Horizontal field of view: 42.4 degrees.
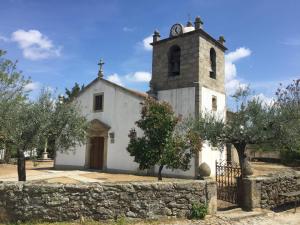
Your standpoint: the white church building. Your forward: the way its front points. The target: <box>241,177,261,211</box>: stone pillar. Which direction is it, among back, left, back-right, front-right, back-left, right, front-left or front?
front-left

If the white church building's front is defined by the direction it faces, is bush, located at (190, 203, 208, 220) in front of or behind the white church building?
in front

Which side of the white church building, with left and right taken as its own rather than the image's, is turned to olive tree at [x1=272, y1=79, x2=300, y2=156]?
left

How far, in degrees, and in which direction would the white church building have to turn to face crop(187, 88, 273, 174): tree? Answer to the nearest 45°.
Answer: approximately 45° to its left

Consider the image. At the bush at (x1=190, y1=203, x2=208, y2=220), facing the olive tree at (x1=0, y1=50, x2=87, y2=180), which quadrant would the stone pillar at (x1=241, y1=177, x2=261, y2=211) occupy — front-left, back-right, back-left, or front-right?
back-right

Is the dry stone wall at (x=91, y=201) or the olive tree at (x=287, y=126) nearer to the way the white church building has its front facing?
the dry stone wall

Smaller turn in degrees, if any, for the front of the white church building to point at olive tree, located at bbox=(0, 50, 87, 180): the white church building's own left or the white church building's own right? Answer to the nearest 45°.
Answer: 0° — it already faces it

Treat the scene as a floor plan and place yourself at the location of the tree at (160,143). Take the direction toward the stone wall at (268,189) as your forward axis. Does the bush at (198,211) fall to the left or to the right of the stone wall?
right

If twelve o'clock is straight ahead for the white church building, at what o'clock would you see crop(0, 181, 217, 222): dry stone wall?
The dry stone wall is roughly at 11 o'clock from the white church building.

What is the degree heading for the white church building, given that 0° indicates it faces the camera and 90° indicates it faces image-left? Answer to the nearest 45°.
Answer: approximately 45°

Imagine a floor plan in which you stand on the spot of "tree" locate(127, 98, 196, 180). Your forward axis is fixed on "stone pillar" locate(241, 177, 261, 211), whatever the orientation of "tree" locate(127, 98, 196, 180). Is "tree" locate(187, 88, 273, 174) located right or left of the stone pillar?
left
